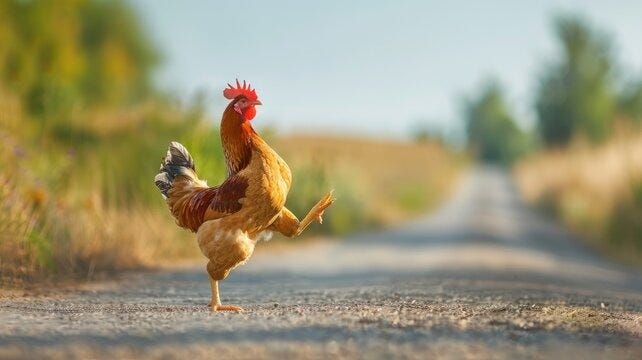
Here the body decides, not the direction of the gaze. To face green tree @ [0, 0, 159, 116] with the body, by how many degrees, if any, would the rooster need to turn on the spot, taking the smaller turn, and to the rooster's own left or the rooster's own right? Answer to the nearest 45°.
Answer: approximately 90° to the rooster's own left

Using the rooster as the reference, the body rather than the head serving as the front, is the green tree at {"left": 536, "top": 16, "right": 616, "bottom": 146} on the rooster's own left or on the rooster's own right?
on the rooster's own left

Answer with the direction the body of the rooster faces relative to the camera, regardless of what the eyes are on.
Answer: to the viewer's right

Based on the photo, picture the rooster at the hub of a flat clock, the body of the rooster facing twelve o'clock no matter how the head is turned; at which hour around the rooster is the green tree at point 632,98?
The green tree is roughly at 10 o'clock from the rooster.
